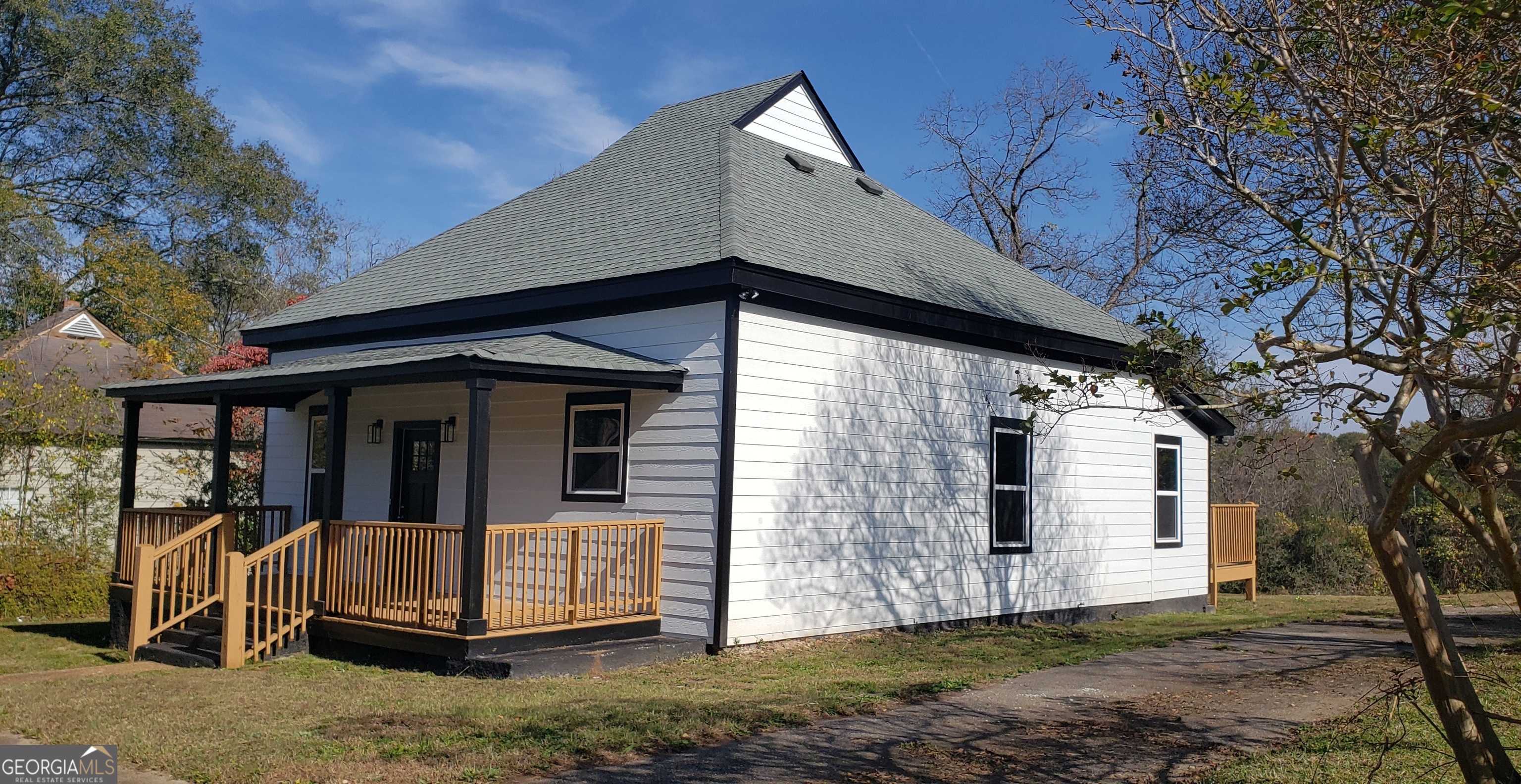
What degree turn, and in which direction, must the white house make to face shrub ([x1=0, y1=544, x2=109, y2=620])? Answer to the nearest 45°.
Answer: approximately 90° to its right

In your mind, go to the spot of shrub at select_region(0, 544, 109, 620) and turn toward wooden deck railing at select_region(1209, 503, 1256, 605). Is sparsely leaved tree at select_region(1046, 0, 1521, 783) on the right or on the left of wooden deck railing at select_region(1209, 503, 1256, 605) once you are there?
right

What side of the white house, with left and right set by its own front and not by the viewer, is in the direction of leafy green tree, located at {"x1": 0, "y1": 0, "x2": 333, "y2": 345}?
right

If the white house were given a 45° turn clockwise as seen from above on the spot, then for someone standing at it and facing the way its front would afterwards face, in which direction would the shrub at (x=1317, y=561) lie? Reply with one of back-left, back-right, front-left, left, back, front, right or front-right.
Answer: back-right

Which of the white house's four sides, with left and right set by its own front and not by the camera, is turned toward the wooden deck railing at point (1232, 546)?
back

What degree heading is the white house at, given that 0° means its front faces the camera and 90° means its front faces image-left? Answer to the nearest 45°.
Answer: approximately 45°
